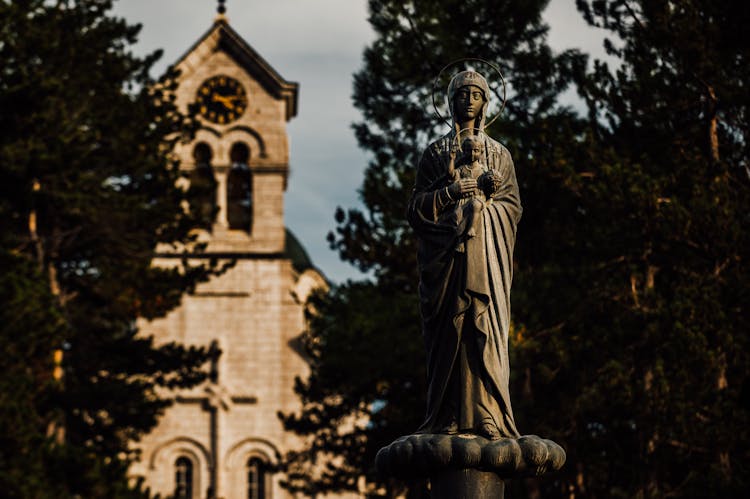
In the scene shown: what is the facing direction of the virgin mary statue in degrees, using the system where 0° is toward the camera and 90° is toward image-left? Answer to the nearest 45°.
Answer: approximately 0°

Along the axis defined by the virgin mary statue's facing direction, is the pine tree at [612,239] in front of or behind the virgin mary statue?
behind

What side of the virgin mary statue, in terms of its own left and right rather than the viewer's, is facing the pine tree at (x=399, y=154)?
back

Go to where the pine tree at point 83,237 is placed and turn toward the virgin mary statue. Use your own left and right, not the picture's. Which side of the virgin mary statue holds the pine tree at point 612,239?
left
